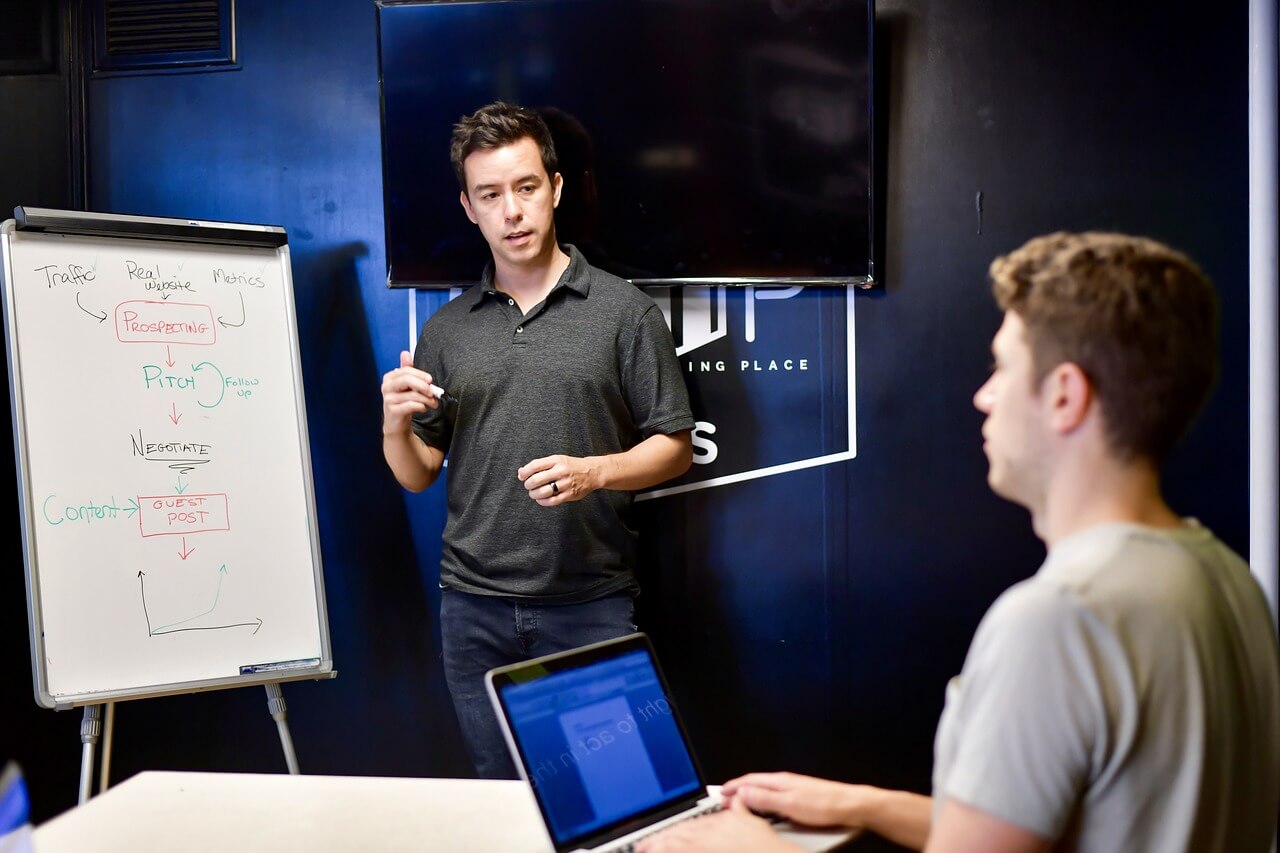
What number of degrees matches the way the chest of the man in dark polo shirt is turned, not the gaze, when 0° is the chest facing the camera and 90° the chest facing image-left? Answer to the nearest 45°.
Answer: approximately 0°

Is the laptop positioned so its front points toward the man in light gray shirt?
yes

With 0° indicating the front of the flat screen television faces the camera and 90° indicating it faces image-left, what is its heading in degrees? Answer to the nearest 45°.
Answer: approximately 0°

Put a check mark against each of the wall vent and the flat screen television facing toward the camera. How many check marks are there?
2

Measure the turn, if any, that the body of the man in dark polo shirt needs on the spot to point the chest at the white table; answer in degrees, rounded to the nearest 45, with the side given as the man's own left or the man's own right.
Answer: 0° — they already face it

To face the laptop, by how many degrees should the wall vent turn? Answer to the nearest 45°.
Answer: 0° — it already faces it

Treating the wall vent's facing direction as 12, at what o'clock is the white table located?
The white table is roughly at 12 o'clock from the wall vent.

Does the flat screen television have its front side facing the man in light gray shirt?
yes
